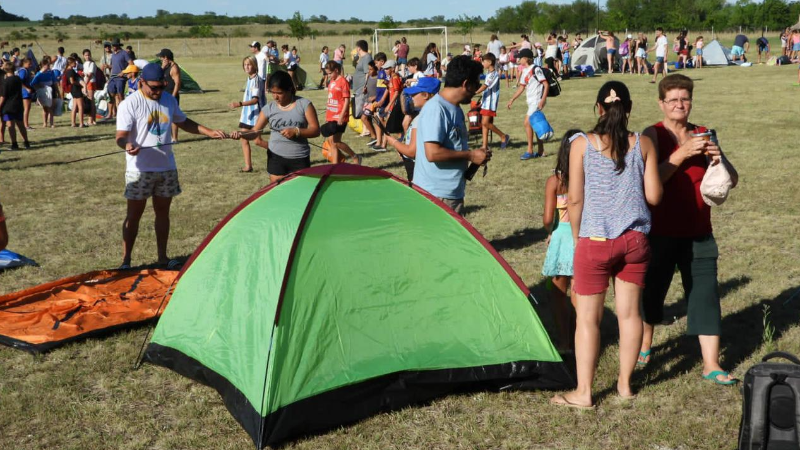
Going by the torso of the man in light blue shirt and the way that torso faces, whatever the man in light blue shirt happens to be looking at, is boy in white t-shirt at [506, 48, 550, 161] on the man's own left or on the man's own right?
on the man's own left

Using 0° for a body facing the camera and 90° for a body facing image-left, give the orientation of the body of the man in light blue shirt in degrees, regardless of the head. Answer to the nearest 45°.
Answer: approximately 270°

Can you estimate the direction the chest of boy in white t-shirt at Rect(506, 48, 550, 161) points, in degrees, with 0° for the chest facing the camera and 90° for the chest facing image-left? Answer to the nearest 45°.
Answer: approximately 45°

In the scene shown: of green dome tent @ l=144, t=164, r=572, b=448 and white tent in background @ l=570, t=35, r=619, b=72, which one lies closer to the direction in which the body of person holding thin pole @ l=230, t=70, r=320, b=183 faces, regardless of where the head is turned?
the green dome tent

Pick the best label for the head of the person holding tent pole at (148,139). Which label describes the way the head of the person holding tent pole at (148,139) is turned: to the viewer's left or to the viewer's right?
to the viewer's right

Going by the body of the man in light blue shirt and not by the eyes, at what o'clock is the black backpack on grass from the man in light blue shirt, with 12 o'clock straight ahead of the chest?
The black backpack on grass is roughly at 2 o'clock from the man in light blue shirt.

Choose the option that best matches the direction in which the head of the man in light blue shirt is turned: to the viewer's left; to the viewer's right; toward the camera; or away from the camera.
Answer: to the viewer's right

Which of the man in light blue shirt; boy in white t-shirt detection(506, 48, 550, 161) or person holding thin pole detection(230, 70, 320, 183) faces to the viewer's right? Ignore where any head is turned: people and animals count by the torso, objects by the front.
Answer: the man in light blue shirt

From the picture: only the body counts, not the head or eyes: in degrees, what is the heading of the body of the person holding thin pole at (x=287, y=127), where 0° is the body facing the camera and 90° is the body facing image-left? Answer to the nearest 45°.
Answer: approximately 45°

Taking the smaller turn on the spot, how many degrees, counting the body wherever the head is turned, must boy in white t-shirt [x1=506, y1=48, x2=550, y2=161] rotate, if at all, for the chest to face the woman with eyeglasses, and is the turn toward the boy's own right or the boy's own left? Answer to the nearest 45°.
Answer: approximately 45° to the boy's own left
